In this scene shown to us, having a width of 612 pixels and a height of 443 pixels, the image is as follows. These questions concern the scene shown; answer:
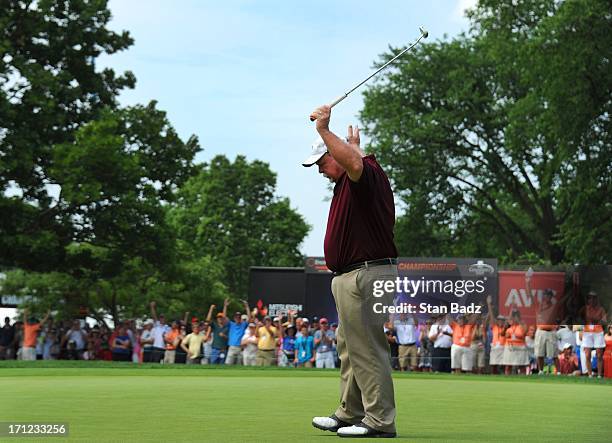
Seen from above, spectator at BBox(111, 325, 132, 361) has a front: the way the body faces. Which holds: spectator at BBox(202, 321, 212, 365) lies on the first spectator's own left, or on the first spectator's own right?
on the first spectator's own left

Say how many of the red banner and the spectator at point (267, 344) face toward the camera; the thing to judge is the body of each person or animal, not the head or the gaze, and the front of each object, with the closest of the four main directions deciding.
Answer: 2

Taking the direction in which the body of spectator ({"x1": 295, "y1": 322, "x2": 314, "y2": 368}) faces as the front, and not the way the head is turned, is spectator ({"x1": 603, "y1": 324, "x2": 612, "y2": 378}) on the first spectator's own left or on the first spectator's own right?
on the first spectator's own left

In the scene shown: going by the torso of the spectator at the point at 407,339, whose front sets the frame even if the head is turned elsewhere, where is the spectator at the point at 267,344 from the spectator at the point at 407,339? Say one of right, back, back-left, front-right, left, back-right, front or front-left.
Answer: right

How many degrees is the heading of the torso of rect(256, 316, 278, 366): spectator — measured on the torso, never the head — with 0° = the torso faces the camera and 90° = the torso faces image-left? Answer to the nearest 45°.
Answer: approximately 0°

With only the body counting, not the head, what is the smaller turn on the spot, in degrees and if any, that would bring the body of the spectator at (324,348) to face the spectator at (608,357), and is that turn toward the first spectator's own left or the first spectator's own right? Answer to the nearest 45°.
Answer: approximately 45° to the first spectator's own left

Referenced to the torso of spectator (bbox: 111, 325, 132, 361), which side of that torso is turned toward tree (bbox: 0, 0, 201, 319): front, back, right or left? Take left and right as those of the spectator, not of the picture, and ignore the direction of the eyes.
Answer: back

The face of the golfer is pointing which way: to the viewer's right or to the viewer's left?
to the viewer's left

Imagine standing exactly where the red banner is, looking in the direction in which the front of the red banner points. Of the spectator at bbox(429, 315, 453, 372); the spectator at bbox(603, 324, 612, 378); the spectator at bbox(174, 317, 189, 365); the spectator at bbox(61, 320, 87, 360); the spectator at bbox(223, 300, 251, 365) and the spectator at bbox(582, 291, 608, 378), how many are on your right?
4

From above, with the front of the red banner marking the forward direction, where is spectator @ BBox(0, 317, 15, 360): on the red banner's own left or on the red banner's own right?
on the red banner's own right

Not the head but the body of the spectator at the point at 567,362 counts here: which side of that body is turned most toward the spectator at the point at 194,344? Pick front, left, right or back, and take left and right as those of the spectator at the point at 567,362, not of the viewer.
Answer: right

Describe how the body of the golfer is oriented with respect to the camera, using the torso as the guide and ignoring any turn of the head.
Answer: to the viewer's left
